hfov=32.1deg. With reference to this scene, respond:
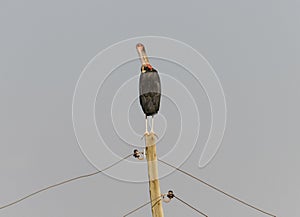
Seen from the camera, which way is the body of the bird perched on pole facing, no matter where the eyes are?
away from the camera
